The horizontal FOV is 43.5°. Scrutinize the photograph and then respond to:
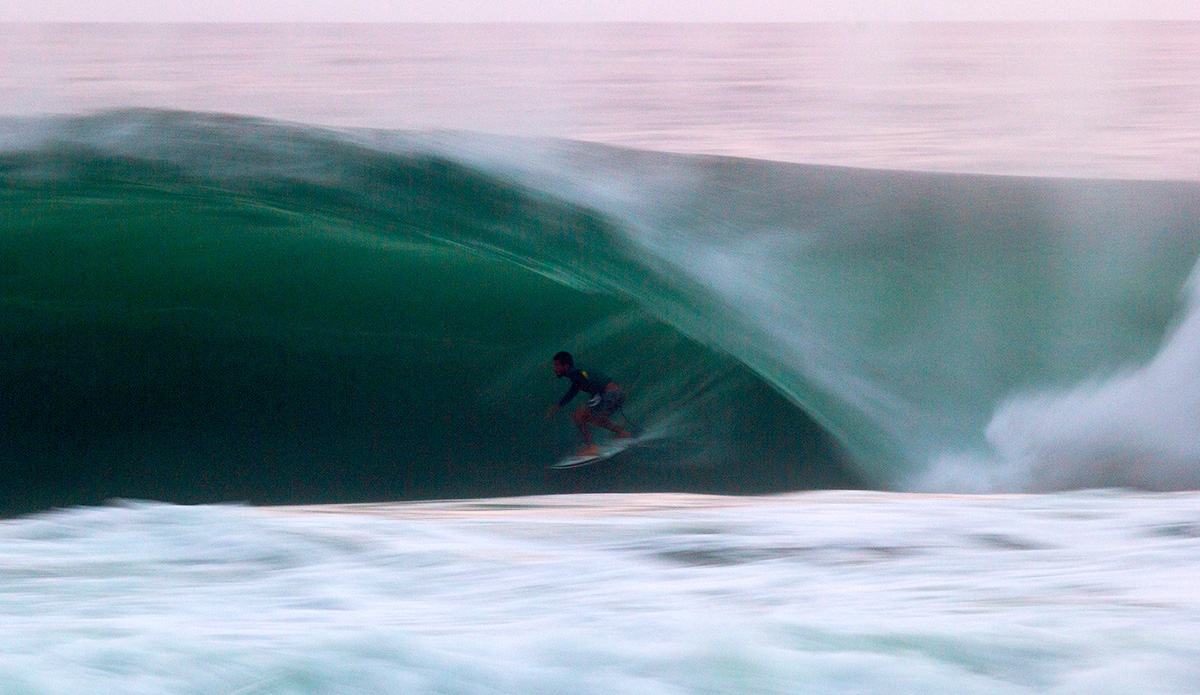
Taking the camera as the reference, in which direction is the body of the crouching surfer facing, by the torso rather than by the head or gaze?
to the viewer's left
